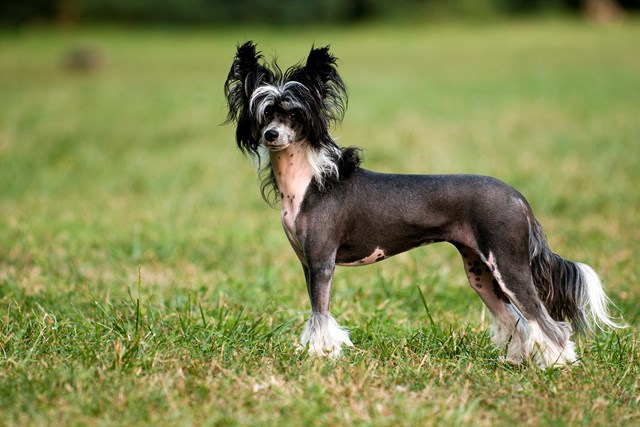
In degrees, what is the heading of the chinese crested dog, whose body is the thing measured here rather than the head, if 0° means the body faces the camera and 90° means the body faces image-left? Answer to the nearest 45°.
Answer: approximately 90°
